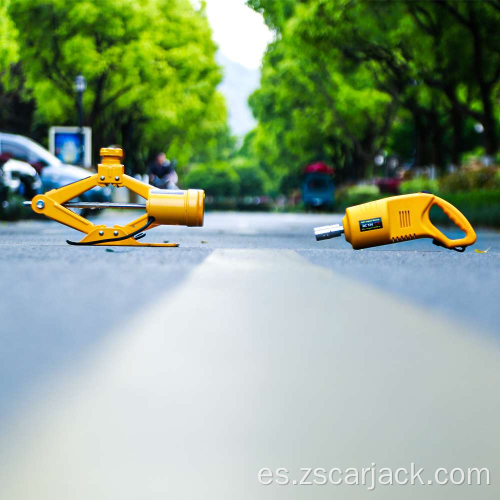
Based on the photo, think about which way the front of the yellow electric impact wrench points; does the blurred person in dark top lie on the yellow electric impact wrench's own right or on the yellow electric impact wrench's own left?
on the yellow electric impact wrench's own right

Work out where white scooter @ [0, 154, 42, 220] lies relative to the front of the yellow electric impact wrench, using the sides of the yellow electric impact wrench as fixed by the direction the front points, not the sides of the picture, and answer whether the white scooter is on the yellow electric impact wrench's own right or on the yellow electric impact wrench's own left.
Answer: on the yellow electric impact wrench's own right

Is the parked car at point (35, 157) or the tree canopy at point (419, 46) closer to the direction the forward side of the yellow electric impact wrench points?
the parked car

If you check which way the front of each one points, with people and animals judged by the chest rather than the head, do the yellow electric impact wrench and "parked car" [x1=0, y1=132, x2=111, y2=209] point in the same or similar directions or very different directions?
very different directions

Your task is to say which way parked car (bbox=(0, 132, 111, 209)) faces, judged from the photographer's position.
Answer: facing to the right of the viewer

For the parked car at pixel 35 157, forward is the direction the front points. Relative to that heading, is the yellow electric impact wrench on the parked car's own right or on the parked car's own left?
on the parked car's own right

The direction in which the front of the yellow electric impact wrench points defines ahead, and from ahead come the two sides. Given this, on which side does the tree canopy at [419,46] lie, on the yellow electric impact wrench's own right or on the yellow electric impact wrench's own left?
on the yellow electric impact wrench's own right

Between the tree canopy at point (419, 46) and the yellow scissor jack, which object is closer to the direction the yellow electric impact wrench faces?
the yellow scissor jack

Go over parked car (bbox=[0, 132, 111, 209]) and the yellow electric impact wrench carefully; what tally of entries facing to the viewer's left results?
1

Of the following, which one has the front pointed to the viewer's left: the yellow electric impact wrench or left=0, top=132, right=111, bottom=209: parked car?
the yellow electric impact wrench

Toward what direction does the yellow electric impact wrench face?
to the viewer's left

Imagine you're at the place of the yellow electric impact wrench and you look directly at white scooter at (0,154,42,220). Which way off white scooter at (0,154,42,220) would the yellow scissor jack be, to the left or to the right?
left

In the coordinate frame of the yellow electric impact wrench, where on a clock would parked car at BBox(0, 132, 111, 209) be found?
The parked car is roughly at 2 o'clock from the yellow electric impact wrench.
